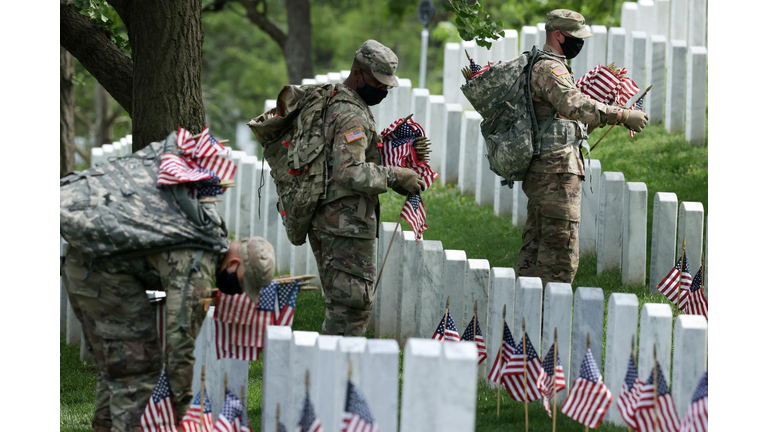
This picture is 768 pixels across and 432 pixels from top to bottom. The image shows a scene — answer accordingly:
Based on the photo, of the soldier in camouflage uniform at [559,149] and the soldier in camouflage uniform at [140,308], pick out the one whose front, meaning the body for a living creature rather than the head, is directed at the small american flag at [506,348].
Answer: the soldier in camouflage uniform at [140,308]

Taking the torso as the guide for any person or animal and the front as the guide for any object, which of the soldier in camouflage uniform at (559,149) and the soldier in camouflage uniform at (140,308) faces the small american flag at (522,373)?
the soldier in camouflage uniform at (140,308)

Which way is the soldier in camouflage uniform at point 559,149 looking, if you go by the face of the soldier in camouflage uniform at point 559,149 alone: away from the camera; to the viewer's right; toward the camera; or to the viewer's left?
to the viewer's right

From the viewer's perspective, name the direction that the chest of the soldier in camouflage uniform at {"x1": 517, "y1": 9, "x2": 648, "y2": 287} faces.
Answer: to the viewer's right

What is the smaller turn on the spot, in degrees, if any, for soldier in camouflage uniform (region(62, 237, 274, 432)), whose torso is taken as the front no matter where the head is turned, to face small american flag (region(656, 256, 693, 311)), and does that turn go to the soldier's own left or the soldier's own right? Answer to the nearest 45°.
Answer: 0° — they already face it

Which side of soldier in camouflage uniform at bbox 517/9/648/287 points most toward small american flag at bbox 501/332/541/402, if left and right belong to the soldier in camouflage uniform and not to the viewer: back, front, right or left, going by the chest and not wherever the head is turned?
right

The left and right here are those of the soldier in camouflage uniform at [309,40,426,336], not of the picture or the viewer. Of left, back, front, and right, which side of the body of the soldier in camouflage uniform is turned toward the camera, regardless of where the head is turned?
right

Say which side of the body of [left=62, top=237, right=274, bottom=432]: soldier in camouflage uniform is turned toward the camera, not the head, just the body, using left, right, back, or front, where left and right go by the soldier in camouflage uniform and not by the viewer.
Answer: right

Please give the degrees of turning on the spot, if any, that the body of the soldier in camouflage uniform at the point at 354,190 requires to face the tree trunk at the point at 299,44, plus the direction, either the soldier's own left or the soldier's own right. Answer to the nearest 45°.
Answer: approximately 90° to the soldier's own left
